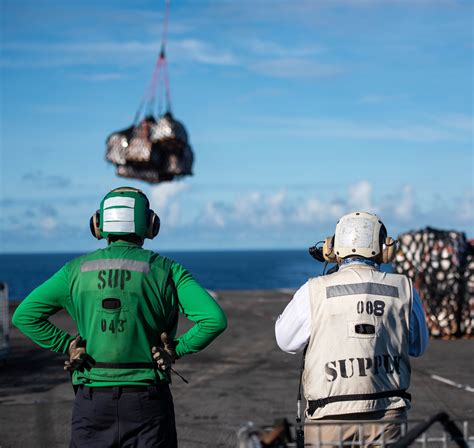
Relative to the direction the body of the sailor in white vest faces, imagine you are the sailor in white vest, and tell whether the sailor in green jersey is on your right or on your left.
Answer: on your left

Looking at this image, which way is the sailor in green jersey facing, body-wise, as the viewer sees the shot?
away from the camera

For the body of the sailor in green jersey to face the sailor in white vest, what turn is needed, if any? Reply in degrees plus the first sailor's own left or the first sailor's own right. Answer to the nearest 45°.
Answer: approximately 90° to the first sailor's own right

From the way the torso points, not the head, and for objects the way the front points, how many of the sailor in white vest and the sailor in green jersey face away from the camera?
2

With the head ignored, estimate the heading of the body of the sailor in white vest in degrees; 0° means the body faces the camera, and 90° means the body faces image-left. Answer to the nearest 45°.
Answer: approximately 180°
